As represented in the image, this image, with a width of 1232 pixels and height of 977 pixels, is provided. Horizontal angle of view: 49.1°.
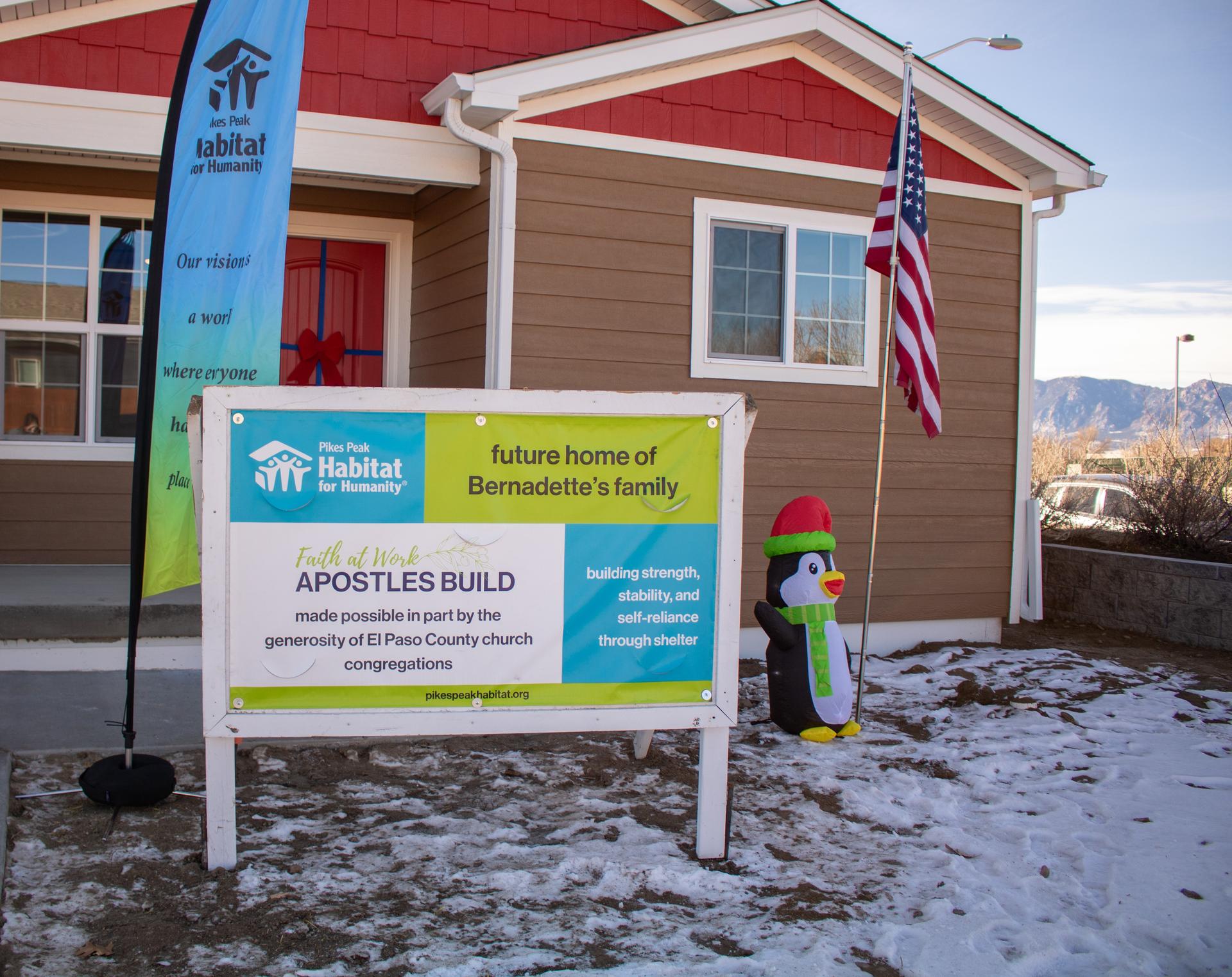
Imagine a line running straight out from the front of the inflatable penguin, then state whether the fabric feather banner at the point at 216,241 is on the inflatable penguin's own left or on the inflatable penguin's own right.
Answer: on the inflatable penguin's own right

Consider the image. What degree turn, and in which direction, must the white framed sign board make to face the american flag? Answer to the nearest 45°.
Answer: approximately 135° to its left

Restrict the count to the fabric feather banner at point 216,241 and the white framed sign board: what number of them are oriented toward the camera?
2

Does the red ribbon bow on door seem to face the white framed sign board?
yes

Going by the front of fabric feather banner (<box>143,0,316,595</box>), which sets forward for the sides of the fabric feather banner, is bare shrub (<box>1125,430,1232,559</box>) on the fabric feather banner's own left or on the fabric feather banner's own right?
on the fabric feather banner's own left
